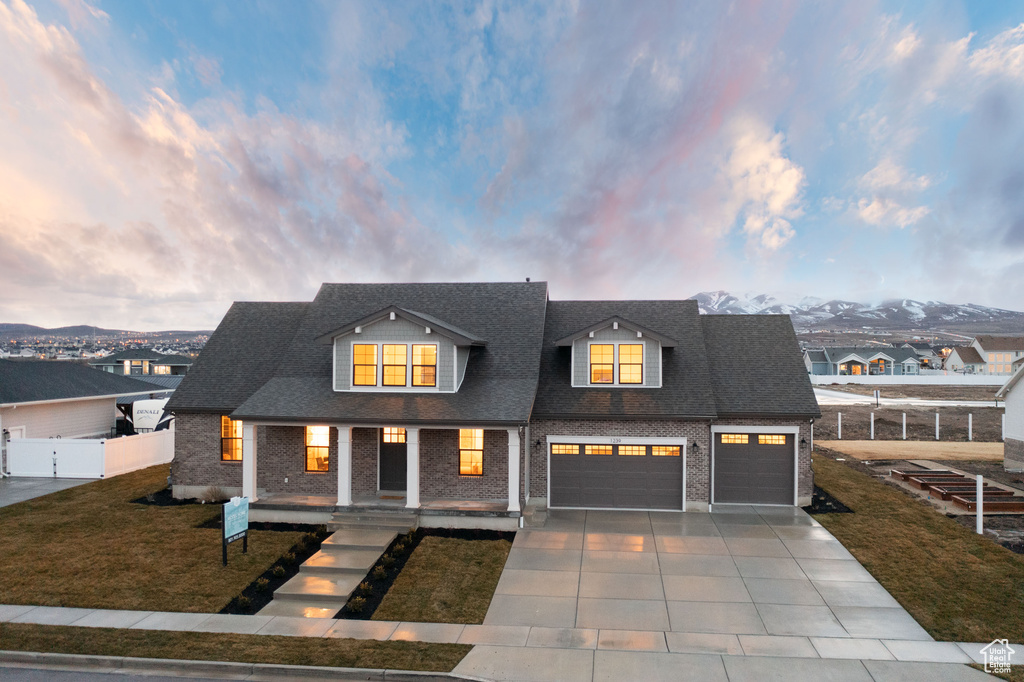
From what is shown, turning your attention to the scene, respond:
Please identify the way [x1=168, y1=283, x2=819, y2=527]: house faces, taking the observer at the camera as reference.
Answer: facing the viewer

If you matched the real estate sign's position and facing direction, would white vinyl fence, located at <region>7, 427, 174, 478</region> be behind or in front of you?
behind

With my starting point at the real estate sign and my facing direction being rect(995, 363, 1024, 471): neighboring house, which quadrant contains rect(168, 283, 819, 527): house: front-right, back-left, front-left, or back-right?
front-left

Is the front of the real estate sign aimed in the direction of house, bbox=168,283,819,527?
no

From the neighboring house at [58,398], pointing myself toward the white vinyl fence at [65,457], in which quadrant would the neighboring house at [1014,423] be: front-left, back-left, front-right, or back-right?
front-left

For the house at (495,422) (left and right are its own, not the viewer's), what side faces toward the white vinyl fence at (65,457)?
right

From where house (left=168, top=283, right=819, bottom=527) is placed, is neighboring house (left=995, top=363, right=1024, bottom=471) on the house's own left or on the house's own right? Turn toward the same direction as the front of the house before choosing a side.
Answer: on the house's own left

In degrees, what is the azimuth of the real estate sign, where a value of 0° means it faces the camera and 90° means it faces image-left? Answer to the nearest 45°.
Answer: approximately 315°

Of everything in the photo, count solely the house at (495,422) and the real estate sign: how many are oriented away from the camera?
0
